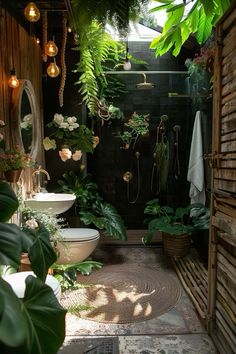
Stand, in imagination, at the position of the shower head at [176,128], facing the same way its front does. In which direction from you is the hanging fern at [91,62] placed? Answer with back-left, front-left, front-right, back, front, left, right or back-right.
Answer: front-right

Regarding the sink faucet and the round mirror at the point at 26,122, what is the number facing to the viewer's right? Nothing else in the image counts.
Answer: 2

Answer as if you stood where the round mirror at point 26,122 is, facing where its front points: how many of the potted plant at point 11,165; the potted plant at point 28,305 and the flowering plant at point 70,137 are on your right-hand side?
2

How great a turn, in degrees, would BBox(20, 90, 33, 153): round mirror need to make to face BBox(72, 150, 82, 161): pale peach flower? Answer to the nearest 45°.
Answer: approximately 45° to its left

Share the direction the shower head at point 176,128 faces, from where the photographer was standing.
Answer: facing the viewer

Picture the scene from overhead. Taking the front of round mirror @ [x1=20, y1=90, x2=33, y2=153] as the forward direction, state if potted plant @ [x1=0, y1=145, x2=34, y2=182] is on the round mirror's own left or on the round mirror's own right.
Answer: on the round mirror's own right

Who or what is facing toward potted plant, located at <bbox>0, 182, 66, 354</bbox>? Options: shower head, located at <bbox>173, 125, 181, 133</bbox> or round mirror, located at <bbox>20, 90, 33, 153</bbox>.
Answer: the shower head

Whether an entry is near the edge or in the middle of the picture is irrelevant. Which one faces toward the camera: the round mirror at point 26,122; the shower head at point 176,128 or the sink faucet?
the shower head

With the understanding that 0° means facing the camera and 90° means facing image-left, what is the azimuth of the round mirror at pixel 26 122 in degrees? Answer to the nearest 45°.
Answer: approximately 270°

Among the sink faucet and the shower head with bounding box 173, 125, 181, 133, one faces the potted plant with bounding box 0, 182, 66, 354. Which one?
the shower head

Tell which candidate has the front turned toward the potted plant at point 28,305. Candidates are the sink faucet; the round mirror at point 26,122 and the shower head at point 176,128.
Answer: the shower head

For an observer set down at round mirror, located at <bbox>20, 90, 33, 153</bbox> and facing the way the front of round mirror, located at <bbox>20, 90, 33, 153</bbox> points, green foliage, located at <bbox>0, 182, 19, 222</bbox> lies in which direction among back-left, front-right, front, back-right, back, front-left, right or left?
right

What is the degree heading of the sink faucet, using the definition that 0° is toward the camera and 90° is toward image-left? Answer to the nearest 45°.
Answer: approximately 270°

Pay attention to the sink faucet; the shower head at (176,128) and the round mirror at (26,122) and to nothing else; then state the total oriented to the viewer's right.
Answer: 2
